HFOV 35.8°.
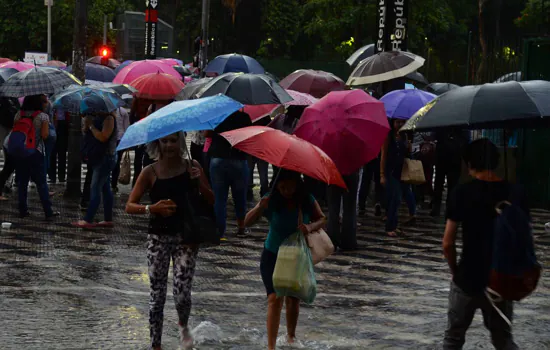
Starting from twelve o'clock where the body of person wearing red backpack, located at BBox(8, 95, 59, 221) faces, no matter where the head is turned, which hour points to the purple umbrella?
The purple umbrella is roughly at 2 o'clock from the person wearing red backpack.

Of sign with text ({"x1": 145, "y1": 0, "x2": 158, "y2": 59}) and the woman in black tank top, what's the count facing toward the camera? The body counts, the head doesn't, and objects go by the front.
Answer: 2

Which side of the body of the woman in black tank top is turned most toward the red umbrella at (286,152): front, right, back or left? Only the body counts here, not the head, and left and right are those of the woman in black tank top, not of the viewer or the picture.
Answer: left

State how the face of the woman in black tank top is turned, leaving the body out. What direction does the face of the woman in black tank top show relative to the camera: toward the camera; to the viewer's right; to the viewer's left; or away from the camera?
toward the camera

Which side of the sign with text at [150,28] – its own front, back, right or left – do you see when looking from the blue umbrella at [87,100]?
front

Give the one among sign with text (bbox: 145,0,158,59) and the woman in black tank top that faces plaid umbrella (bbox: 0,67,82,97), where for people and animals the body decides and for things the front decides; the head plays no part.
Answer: the sign with text

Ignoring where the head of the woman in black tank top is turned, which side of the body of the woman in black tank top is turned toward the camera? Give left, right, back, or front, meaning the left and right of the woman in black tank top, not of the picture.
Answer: front

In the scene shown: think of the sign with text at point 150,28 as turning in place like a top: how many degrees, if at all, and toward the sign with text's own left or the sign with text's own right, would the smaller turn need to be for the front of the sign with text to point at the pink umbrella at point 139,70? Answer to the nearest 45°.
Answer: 0° — it already faces it

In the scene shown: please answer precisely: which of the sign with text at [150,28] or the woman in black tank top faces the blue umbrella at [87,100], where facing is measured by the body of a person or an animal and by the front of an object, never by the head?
the sign with text

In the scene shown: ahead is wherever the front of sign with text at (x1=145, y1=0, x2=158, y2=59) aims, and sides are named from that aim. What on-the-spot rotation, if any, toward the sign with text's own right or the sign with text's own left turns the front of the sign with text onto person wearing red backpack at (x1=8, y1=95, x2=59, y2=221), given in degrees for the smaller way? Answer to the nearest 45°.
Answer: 0° — it already faces them

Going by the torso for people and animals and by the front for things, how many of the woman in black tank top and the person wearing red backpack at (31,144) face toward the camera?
1

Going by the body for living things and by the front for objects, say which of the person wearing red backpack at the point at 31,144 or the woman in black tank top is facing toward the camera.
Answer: the woman in black tank top

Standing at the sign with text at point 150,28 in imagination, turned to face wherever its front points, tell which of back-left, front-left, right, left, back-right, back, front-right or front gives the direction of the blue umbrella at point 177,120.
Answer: front

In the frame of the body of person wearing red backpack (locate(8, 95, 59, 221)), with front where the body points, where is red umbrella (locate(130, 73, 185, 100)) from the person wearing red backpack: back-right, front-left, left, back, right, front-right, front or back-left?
front

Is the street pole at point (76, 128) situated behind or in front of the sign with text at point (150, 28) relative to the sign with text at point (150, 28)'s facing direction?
in front

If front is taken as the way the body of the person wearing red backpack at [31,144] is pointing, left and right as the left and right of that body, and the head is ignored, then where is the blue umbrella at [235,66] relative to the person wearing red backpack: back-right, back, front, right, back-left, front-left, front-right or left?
front

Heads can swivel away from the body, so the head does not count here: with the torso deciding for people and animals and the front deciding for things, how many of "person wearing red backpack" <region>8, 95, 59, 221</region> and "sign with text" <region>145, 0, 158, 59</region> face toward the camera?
1

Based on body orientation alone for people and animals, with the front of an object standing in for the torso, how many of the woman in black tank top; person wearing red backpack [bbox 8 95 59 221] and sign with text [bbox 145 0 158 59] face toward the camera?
2

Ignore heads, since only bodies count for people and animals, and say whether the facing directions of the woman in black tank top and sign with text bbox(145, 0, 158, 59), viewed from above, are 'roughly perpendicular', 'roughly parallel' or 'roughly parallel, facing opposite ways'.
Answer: roughly parallel

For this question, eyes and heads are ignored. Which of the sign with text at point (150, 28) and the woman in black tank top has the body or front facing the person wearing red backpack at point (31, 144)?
the sign with text
